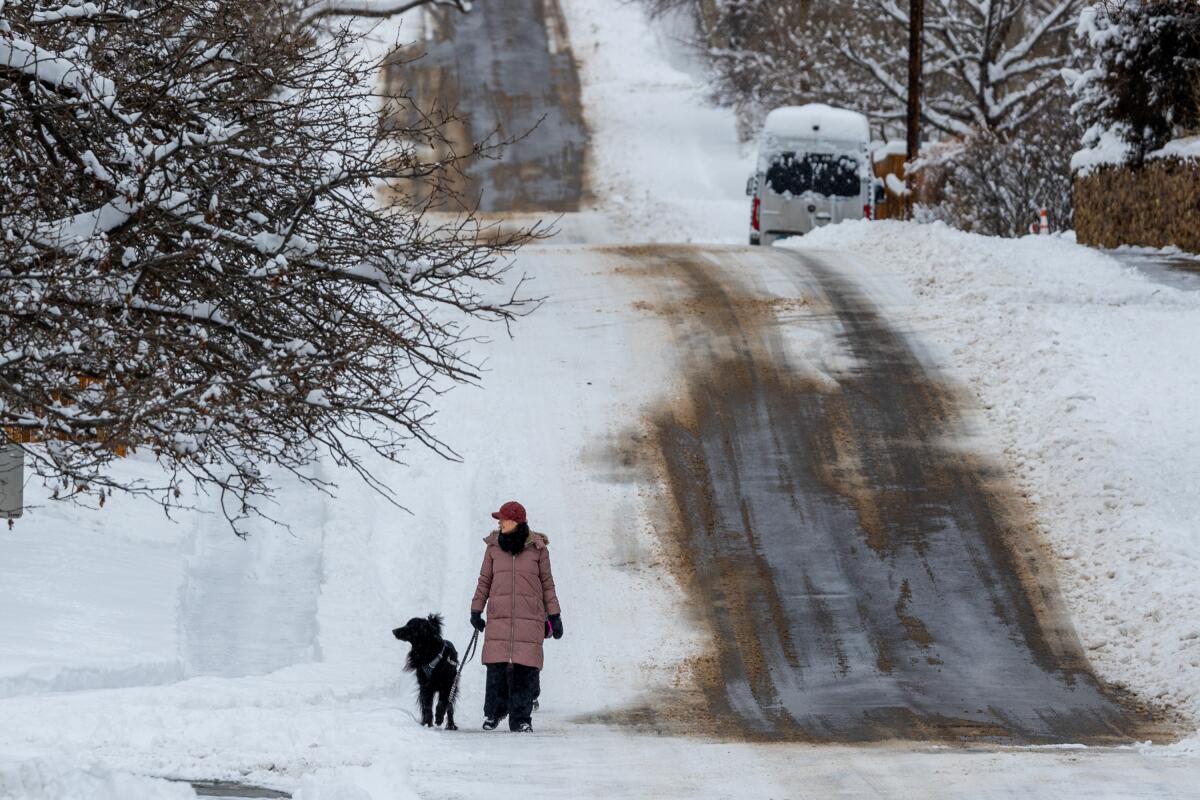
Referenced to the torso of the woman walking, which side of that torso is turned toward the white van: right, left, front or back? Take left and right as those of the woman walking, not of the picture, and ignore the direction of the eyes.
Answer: back

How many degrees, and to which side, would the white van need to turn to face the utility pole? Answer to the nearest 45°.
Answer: approximately 45° to its right

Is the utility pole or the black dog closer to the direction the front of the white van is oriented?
the utility pole

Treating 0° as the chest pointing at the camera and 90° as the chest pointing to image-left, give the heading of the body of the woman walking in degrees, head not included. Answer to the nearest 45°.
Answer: approximately 0°

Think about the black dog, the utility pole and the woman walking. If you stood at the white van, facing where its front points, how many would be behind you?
2

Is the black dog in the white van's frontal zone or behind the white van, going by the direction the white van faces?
behind

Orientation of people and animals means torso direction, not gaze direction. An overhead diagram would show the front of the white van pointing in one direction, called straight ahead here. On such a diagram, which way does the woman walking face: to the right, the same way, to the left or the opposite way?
the opposite way

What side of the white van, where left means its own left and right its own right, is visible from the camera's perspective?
back

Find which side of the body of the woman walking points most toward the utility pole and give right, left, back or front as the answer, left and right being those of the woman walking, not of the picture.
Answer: back

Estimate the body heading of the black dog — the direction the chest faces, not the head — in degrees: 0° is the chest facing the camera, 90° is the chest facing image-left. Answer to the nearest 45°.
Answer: approximately 45°

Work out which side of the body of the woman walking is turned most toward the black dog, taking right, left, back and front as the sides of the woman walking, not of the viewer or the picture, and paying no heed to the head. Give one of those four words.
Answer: right
